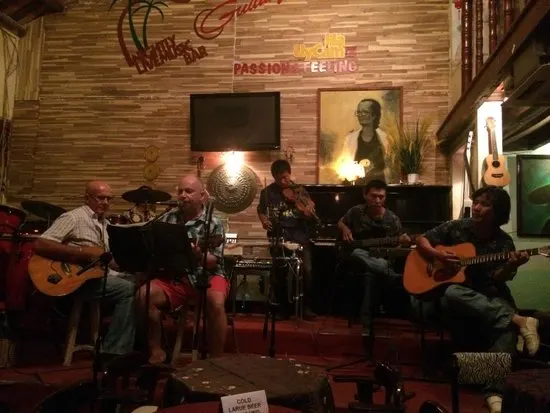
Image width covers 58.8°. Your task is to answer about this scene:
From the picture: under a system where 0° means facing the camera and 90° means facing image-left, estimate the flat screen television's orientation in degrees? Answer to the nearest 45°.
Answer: approximately 0°

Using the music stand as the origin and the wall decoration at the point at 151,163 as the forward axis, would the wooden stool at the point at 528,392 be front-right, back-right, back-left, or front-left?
back-right

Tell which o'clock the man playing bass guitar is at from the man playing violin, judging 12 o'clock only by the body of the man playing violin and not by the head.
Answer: The man playing bass guitar is roughly at 10 o'clock from the man playing violin.

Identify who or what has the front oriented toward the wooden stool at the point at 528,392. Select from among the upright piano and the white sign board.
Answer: the upright piano

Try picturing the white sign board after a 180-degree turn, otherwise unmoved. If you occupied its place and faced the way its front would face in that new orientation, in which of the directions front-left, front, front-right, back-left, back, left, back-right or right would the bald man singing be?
front

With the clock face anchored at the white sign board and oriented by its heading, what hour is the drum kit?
The drum kit is roughly at 5 o'clock from the white sign board.
